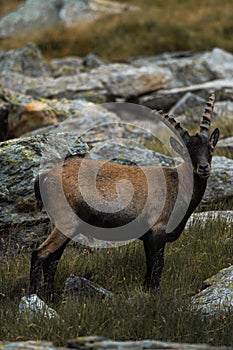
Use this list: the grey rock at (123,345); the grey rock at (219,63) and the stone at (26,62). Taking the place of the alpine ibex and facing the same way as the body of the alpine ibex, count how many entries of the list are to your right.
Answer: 1

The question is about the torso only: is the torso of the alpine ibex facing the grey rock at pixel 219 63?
no

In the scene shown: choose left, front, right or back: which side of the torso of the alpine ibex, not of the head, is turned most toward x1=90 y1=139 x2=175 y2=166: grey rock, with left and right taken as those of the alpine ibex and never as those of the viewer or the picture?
left

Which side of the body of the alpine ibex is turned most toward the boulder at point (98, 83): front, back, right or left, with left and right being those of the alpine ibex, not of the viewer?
left

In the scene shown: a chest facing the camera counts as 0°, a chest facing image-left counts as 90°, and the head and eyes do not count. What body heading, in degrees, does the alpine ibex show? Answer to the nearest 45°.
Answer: approximately 270°

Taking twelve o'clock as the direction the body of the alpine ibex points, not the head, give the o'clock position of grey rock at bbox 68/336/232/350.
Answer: The grey rock is roughly at 3 o'clock from the alpine ibex.

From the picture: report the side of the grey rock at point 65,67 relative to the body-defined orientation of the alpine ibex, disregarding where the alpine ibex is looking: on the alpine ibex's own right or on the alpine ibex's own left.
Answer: on the alpine ibex's own left

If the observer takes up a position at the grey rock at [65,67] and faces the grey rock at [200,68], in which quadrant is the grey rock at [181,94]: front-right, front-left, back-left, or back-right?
front-right

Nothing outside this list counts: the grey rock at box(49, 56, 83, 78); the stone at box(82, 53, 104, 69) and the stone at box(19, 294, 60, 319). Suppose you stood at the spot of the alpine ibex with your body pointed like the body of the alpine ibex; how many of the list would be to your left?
2

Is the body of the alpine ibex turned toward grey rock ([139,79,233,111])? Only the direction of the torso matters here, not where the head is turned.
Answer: no

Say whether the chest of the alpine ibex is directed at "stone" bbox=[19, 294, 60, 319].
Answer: no
